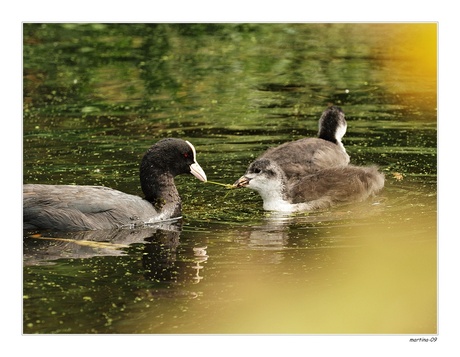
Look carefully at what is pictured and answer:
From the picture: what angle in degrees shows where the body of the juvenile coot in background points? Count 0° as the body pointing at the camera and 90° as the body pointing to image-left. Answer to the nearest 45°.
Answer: approximately 270°
